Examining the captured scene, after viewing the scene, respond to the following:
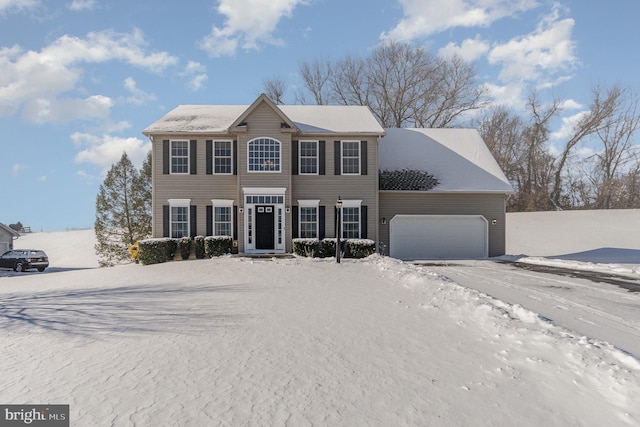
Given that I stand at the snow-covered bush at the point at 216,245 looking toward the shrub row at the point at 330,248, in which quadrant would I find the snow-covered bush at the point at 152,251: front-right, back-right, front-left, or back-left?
back-right

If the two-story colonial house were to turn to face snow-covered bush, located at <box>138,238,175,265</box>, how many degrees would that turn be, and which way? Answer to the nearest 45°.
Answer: approximately 90° to its right

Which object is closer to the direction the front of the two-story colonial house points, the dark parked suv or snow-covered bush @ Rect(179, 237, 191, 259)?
the snow-covered bush

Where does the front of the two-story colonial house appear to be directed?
toward the camera

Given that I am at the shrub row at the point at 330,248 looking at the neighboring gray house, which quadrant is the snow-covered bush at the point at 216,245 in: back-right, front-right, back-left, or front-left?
front-left
